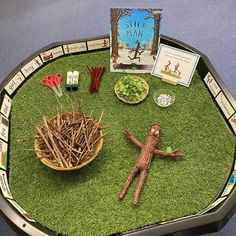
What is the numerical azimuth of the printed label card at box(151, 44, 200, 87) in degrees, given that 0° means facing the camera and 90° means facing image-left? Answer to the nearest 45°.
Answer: approximately 0°

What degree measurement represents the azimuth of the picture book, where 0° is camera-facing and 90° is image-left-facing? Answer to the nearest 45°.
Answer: approximately 0°

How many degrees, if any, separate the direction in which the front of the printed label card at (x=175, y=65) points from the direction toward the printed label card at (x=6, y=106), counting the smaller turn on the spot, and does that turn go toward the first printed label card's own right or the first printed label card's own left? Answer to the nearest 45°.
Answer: approximately 90° to the first printed label card's own right

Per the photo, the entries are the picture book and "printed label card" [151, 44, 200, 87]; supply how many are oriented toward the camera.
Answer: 2
